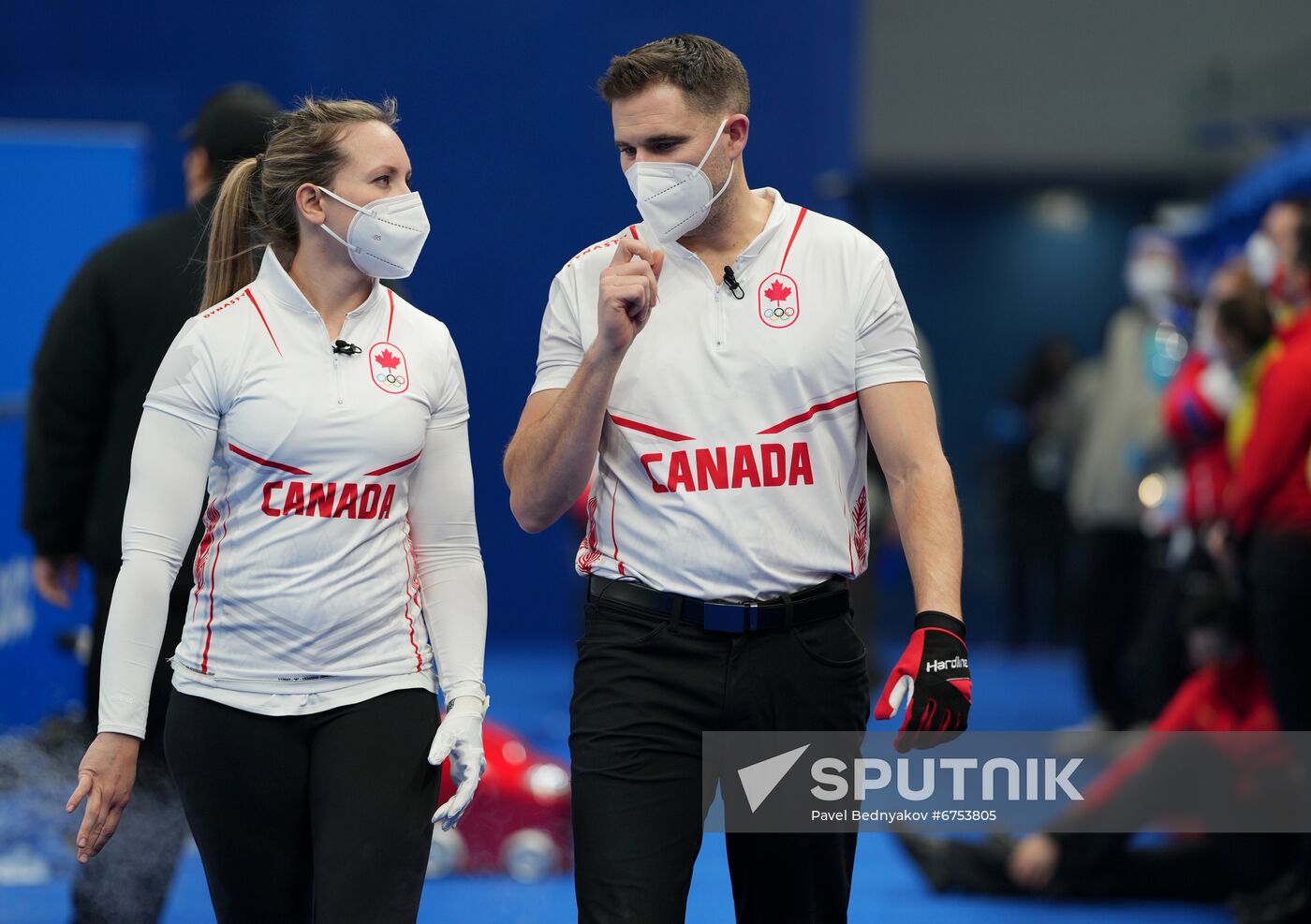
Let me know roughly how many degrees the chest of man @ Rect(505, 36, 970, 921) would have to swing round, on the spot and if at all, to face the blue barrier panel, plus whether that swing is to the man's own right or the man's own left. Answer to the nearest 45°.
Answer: approximately 135° to the man's own right

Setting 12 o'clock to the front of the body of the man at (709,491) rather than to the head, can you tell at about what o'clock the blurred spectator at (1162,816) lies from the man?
The blurred spectator is roughly at 7 o'clock from the man.

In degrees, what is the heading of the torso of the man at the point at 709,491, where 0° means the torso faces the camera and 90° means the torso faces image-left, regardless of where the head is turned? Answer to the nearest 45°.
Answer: approximately 0°

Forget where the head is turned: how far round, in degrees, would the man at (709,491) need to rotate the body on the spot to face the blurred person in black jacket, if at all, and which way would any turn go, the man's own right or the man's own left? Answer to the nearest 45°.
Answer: approximately 135° to the man's own right

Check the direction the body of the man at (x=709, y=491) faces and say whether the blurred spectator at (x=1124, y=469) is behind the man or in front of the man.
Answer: behind

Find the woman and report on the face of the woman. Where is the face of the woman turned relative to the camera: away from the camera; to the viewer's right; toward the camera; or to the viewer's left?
to the viewer's right

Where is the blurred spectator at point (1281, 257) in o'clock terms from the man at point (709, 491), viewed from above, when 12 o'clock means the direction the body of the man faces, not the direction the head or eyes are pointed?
The blurred spectator is roughly at 7 o'clock from the man.

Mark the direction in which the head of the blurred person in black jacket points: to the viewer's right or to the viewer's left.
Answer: to the viewer's left

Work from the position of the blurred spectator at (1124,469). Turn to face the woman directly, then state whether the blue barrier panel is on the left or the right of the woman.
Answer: right

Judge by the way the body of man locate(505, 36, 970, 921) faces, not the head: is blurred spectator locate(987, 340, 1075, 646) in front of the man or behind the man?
behind

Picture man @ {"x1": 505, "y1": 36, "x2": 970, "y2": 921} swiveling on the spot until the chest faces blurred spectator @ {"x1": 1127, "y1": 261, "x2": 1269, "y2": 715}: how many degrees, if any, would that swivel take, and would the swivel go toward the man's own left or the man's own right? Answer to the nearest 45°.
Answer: approximately 135° to the man's own left

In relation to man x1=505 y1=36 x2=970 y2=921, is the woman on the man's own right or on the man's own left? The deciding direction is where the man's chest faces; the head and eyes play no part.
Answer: on the man's own right

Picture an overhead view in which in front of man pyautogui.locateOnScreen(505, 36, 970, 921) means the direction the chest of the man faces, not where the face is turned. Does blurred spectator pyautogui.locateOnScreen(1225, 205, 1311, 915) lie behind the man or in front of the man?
behind
